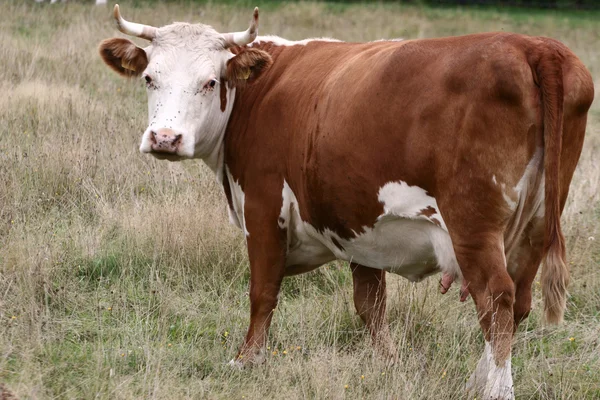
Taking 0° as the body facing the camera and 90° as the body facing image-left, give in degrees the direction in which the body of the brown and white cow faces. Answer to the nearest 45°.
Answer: approximately 135°
